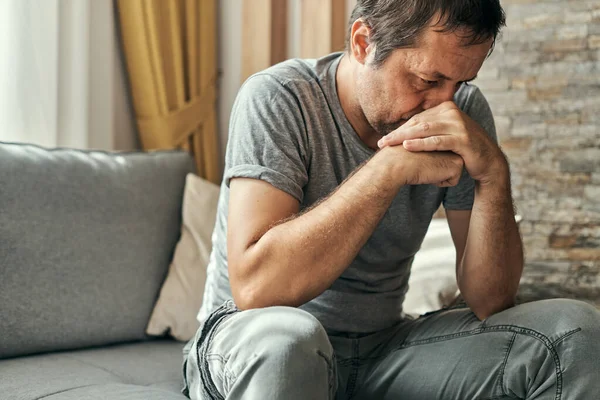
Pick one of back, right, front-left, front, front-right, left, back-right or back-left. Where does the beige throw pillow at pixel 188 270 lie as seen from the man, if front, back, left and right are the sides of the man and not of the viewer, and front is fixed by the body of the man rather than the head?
back

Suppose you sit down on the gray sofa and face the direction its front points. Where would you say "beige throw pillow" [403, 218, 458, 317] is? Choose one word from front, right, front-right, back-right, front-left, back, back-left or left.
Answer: front-left

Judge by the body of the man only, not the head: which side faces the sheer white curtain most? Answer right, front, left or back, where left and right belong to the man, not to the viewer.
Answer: back

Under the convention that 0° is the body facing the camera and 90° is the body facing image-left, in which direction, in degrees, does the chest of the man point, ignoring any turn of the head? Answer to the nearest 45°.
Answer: approximately 315°

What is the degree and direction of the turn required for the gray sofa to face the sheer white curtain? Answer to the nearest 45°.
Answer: approximately 135° to its left

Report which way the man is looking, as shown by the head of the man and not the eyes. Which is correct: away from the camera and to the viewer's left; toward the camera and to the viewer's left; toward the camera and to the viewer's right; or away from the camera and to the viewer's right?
toward the camera and to the viewer's right

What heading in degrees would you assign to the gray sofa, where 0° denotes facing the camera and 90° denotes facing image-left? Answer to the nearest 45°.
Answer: approximately 315°

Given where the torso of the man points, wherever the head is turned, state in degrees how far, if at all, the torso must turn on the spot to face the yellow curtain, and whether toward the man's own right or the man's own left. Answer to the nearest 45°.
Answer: approximately 180°
